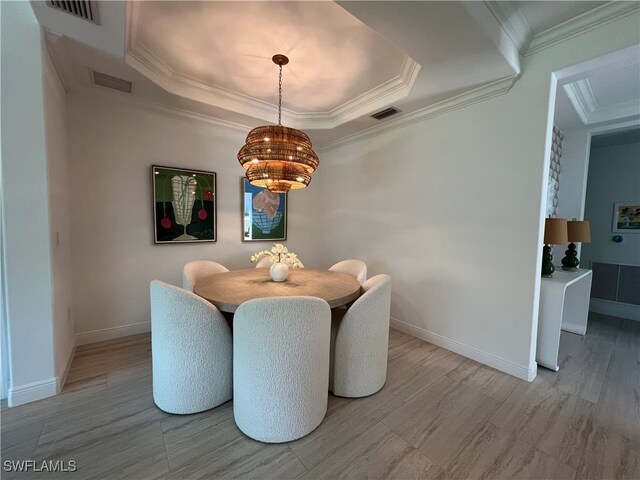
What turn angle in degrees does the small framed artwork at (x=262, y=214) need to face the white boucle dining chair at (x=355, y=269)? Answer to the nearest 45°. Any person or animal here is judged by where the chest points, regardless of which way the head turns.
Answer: approximately 45° to its left

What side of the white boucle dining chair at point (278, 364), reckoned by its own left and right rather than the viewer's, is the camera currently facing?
back

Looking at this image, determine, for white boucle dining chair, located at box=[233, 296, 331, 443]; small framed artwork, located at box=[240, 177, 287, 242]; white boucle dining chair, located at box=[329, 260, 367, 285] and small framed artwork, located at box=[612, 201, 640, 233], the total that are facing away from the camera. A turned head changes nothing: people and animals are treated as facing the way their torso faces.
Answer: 1

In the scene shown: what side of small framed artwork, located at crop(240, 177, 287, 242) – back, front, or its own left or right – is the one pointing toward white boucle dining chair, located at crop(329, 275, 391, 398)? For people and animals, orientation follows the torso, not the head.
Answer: front

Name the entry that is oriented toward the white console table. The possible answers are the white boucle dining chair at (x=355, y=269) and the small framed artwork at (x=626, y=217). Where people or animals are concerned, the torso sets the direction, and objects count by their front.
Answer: the small framed artwork

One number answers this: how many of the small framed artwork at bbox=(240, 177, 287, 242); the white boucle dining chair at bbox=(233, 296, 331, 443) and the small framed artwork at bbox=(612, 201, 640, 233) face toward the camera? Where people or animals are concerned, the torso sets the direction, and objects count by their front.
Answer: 2

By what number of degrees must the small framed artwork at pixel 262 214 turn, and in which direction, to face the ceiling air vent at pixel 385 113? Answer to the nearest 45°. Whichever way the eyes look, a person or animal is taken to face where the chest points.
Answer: approximately 45° to its left

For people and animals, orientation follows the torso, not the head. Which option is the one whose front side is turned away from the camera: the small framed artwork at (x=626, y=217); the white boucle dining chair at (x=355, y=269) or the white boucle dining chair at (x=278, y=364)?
the white boucle dining chair at (x=278, y=364)

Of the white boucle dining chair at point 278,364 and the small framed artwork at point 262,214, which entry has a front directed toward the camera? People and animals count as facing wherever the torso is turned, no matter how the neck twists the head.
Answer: the small framed artwork

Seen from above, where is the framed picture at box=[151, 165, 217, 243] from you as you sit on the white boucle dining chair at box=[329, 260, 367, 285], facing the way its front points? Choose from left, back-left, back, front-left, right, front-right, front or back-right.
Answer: front-right

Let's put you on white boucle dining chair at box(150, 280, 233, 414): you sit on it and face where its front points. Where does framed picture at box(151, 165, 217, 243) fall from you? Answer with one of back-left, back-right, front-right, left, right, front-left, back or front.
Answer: front-left

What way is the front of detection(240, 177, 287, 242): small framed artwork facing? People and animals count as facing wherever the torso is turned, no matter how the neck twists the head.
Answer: toward the camera

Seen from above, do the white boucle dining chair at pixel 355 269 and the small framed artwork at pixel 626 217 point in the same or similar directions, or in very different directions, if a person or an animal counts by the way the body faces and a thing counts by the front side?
same or similar directions

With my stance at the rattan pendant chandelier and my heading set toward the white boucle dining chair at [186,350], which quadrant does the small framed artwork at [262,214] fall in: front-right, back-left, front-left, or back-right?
back-right

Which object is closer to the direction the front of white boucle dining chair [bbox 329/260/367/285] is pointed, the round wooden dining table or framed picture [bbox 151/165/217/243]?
the round wooden dining table

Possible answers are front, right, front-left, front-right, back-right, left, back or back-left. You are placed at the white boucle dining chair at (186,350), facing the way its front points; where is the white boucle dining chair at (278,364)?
right

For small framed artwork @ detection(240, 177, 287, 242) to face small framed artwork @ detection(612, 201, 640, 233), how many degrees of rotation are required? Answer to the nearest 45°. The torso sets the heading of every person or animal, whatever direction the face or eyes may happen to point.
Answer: approximately 90° to its left

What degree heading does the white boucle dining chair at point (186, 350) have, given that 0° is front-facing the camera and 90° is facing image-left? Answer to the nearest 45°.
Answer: approximately 225°

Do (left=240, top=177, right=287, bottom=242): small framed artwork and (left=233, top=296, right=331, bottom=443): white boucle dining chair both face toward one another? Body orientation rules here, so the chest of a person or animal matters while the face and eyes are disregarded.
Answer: yes

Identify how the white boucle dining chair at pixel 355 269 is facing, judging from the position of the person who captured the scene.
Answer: facing the viewer and to the left of the viewer

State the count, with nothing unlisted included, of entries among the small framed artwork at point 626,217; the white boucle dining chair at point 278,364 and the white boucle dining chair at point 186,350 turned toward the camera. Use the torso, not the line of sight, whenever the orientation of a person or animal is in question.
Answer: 1
